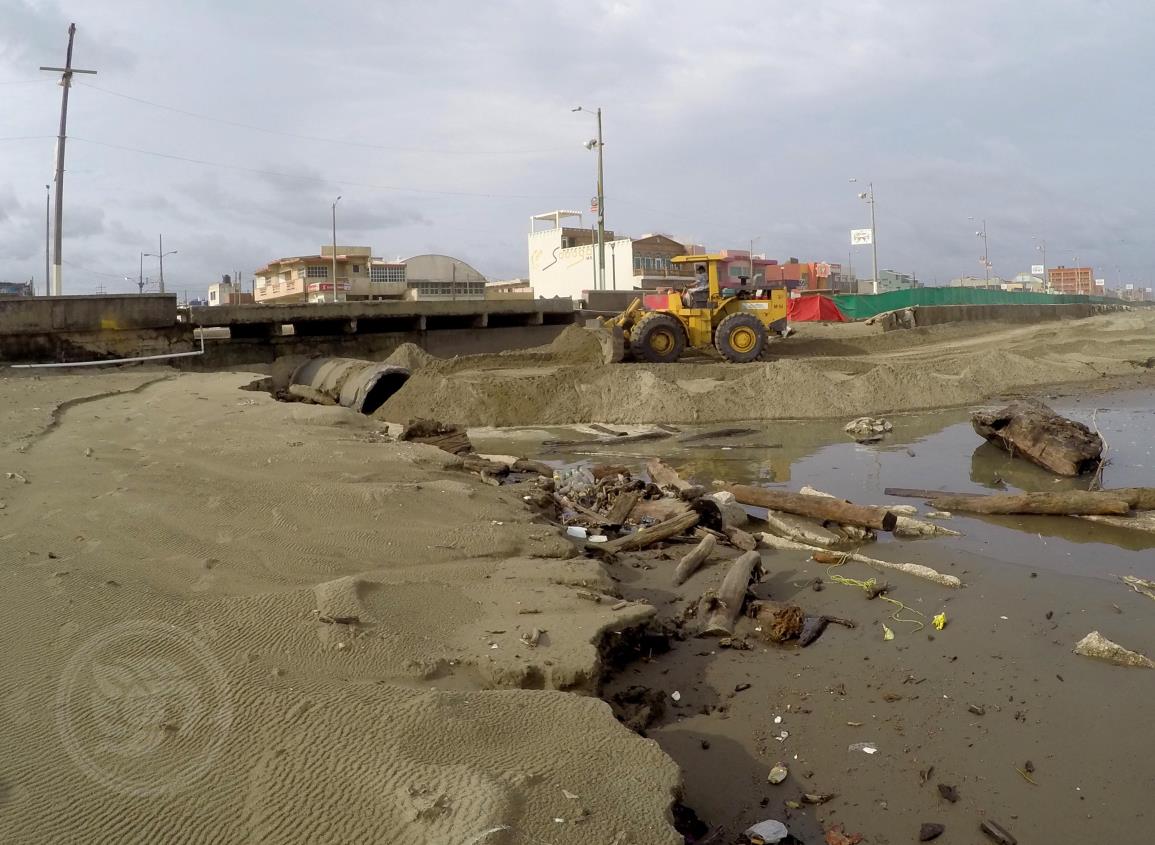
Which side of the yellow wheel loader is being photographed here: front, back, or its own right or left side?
left

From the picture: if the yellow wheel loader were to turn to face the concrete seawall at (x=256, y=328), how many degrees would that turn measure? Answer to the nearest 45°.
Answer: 0° — it already faces it

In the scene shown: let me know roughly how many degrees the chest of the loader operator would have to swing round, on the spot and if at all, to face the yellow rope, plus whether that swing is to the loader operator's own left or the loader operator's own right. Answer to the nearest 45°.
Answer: approximately 90° to the loader operator's own left

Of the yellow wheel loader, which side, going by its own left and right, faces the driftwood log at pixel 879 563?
left

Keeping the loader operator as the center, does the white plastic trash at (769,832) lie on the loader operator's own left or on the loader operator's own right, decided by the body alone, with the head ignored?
on the loader operator's own left

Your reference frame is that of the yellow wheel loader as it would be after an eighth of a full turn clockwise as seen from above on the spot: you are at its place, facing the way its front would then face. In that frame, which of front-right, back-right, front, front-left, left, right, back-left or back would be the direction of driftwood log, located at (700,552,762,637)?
back-left

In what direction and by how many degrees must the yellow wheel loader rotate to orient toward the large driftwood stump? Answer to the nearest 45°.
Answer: approximately 90° to its left

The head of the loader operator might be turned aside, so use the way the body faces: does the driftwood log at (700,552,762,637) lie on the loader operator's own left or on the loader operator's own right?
on the loader operator's own left

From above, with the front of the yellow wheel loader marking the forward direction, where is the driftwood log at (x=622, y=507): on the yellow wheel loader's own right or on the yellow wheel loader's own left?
on the yellow wheel loader's own left

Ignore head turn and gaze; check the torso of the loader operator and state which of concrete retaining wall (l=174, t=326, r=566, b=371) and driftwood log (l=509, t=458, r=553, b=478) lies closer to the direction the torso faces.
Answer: the concrete retaining wall

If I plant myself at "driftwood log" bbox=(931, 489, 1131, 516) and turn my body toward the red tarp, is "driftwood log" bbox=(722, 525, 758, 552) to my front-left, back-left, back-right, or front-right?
back-left

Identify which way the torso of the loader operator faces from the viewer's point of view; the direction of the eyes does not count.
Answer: to the viewer's left

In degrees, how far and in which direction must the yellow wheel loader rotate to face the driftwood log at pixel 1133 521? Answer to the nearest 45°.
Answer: approximately 90° to its left
